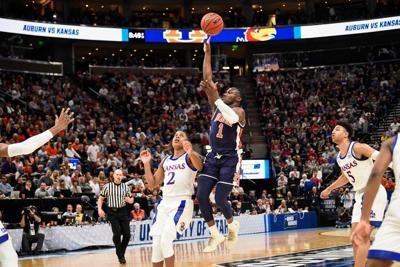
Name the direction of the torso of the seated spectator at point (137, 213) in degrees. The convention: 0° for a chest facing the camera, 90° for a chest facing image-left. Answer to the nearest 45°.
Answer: approximately 0°

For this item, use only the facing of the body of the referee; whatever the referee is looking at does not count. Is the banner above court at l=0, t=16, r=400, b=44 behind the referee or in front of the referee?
behind

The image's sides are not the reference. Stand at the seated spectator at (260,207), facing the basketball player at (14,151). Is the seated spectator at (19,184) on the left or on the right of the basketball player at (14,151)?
right

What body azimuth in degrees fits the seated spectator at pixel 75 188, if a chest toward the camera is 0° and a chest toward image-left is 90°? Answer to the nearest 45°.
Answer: approximately 0°

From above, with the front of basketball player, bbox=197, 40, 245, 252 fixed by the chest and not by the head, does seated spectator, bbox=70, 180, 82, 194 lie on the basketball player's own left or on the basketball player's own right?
on the basketball player's own right

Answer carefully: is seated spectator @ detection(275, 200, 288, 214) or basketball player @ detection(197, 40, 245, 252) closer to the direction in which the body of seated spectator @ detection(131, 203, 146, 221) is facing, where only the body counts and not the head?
the basketball player

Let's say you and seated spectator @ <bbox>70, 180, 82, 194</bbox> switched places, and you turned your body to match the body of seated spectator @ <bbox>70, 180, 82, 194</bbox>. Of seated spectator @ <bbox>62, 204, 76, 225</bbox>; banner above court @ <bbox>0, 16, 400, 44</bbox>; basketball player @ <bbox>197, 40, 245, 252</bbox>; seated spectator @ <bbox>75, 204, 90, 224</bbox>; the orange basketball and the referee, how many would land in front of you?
5

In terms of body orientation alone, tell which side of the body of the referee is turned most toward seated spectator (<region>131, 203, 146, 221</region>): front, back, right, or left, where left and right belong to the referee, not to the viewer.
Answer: back

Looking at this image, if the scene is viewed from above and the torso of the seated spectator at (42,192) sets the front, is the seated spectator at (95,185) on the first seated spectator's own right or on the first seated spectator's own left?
on the first seated spectator's own left

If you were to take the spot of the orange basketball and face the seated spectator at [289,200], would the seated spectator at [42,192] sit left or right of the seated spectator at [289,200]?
left
